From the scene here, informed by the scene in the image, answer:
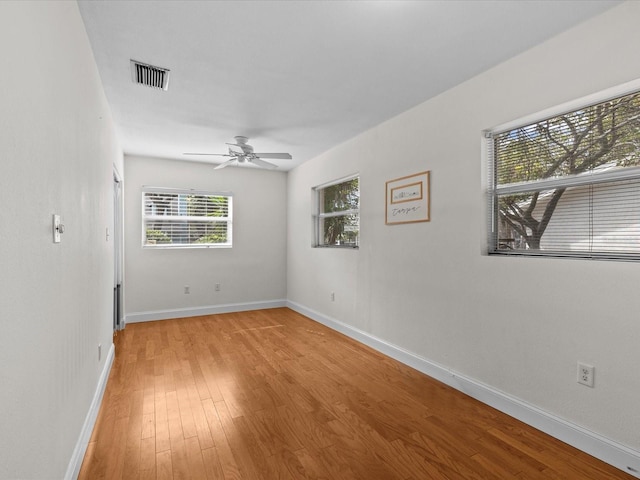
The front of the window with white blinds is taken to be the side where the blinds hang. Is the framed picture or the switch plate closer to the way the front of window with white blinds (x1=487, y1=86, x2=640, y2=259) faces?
the switch plate

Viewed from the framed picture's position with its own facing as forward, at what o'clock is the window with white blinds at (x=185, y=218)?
The window with white blinds is roughly at 2 o'clock from the framed picture.

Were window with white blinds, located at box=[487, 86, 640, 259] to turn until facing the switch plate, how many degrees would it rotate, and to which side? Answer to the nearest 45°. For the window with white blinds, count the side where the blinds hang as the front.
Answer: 0° — it already faces it

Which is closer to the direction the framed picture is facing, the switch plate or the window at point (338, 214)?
the switch plate

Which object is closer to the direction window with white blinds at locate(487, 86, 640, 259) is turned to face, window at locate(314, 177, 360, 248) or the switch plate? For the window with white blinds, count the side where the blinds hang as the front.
the switch plate

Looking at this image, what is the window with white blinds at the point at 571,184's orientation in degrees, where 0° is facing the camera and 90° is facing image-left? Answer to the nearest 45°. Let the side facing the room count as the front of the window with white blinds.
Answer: approximately 45°

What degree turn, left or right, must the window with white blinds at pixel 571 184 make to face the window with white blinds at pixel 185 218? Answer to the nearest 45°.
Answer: approximately 45° to its right

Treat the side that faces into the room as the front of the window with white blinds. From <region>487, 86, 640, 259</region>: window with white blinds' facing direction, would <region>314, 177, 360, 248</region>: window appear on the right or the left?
on its right

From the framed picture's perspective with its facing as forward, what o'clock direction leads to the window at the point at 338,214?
The window is roughly at 3 o'clock from the framed picture.

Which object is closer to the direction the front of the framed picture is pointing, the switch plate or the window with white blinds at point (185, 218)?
the switch plate

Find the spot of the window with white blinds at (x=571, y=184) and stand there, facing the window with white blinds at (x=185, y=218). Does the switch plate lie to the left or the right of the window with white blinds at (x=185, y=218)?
left
